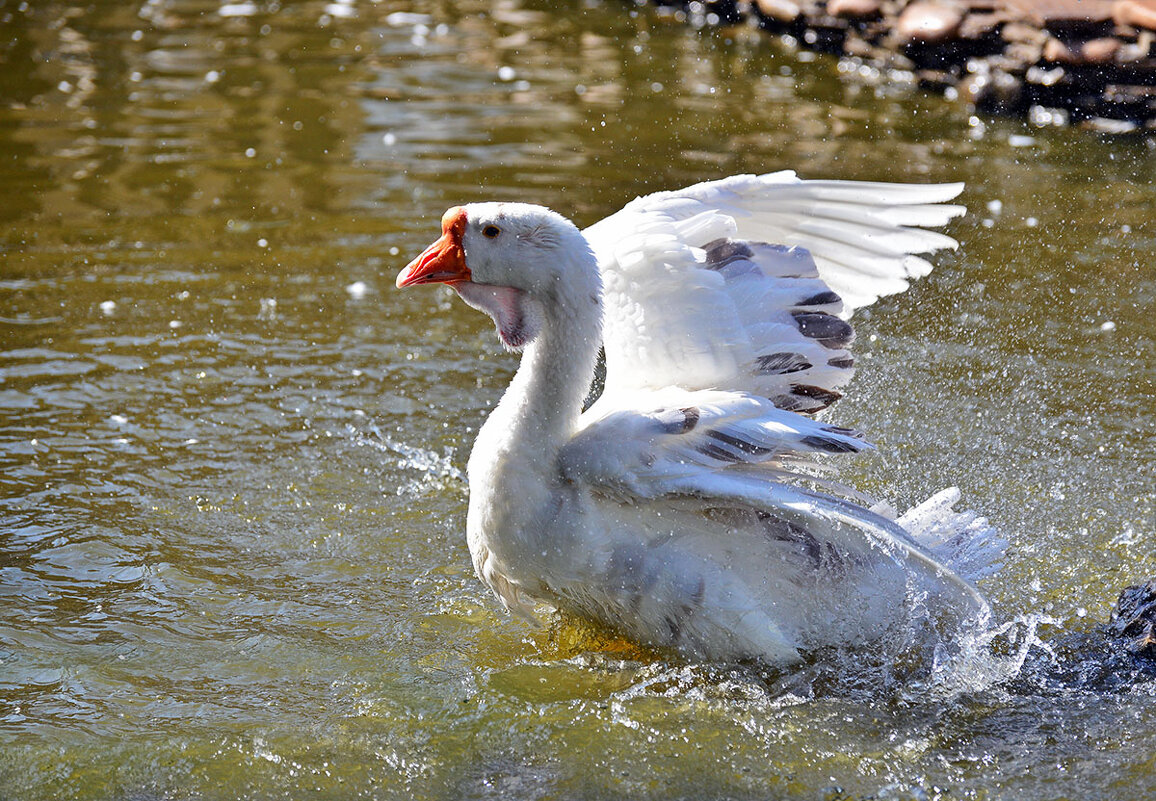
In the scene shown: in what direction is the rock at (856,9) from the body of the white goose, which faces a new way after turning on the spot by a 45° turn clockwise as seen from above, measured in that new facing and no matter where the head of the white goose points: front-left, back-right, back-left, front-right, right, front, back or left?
front-right

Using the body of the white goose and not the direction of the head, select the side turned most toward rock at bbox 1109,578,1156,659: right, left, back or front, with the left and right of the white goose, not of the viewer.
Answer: back

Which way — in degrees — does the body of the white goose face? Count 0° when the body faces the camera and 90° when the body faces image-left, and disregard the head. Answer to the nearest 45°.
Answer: approximately 90°

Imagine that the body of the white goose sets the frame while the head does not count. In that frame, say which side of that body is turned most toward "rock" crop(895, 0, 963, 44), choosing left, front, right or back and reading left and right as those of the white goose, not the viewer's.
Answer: right

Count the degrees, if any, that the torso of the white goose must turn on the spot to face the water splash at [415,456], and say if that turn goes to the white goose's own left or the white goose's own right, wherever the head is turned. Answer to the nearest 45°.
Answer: approximately 45° to the white goose's own right

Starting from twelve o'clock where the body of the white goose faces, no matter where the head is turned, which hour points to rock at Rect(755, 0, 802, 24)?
The rock is roughly at 3 o'clock from the white goose.

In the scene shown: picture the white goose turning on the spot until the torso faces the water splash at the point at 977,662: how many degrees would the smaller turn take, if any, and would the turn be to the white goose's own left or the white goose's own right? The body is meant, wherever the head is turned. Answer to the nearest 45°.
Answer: approximately 180°

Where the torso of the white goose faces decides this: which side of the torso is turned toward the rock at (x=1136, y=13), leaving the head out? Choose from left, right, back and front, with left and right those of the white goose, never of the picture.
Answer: right
